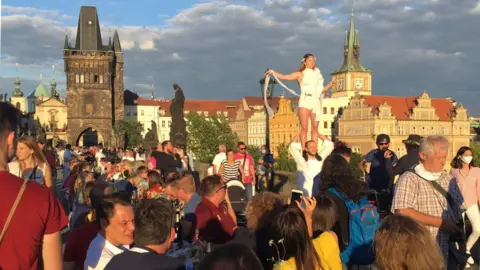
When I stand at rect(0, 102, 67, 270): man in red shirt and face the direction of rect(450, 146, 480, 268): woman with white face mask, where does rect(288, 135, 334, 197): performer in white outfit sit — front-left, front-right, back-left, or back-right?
front-left

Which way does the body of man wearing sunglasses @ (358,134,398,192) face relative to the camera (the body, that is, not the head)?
toward the camera

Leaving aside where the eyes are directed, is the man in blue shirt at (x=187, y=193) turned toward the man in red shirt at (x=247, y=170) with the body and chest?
no

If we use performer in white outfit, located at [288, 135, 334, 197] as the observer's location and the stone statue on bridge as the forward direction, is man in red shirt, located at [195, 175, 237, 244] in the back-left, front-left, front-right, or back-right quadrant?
back-left

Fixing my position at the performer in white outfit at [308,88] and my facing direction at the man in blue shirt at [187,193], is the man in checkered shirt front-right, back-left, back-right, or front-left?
front-left

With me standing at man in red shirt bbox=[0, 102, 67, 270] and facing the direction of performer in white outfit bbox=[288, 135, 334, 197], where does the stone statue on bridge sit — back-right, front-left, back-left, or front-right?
front-left

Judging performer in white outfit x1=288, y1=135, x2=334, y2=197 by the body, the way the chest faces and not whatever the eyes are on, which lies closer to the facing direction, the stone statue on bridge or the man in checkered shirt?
the man in checkered shirt

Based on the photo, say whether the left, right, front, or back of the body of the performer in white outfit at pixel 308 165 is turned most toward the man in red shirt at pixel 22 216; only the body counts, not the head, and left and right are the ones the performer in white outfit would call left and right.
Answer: front

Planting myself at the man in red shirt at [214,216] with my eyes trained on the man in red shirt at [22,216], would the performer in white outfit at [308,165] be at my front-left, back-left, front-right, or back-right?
back-left

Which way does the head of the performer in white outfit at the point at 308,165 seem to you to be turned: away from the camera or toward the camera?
toward the camera
